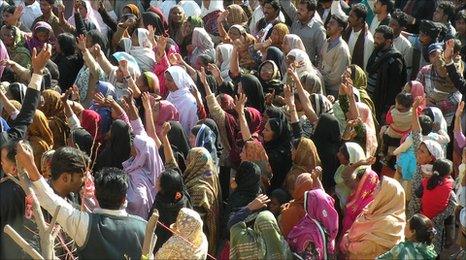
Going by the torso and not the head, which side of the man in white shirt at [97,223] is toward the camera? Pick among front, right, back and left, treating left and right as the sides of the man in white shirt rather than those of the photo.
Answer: back

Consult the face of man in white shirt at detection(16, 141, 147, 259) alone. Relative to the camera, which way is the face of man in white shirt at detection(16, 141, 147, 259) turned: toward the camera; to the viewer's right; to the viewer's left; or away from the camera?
away from the camera

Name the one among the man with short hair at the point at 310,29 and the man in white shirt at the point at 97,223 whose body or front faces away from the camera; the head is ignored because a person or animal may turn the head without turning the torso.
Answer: the man in white shirt

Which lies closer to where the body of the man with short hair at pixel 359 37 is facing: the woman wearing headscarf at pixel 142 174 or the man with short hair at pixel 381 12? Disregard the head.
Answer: the woman wearing headscarf

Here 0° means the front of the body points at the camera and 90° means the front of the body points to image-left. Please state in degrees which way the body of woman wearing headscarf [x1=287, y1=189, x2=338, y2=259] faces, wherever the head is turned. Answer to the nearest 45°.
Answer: approximately 135°

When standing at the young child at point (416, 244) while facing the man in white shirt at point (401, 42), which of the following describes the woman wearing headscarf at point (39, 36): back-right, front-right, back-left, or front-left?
front-left
